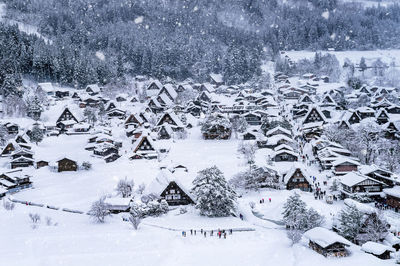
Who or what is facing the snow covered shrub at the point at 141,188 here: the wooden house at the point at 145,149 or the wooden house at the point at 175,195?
the wooden house at the point at 145,149

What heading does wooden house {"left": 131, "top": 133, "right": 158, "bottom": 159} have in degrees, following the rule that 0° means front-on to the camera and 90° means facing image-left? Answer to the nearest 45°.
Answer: approximately 0°

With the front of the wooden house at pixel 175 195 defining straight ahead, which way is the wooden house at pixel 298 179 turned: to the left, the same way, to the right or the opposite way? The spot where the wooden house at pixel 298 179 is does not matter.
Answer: the same way

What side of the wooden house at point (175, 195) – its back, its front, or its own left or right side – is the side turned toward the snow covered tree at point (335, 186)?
left

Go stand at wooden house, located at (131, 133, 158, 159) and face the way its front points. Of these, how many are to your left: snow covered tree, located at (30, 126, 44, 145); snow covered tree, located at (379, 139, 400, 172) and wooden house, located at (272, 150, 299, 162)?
2

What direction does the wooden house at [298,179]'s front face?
toward the camera

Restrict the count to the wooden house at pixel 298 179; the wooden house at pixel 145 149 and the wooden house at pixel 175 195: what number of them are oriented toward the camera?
3

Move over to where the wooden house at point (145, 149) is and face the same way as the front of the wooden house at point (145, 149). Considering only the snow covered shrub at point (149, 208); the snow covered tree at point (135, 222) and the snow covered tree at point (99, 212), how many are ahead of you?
3

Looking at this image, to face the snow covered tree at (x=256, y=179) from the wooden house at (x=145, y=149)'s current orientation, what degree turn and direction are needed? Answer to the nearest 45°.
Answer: approximately 45° to its left

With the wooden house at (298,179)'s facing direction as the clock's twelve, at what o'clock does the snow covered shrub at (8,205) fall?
The snow covered shrub is roughly at 2 o'clock from the wooden house.

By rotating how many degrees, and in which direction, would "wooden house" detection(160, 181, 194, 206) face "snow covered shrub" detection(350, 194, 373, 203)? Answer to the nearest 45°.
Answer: approximately 90° to its left

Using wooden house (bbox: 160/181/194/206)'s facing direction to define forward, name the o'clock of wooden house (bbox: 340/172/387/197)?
wooden house (bbox: 340/172/387/197) is roughly at 9 o'clock from wooden house (bbox: 160/181/194/206).

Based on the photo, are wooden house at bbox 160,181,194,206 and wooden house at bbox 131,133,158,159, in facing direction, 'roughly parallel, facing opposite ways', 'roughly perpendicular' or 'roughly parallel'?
roughly parallel

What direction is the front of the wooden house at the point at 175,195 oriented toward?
toward the camera

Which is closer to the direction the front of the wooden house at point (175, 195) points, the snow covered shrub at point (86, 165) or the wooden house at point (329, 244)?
the wooden house

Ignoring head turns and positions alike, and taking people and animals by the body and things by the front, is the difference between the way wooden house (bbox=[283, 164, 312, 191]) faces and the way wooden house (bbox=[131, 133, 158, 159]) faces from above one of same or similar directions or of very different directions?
same or similar directions

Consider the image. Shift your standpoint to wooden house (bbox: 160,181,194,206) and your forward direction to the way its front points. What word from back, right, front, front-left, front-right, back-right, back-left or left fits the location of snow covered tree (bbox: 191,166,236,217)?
front-left

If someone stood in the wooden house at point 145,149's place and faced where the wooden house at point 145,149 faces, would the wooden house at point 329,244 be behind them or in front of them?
in front
